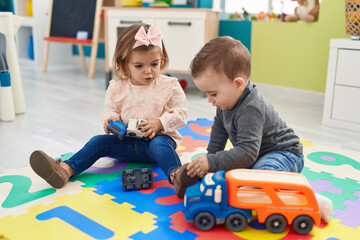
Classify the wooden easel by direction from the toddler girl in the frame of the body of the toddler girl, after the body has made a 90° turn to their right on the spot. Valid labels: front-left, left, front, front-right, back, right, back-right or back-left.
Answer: right

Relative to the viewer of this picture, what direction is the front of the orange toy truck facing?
facing to the left of the viewer

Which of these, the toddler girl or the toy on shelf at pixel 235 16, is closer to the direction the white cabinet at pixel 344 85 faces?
the toddler girl

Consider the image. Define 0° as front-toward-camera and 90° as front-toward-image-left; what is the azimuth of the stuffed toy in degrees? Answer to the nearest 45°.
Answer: approximately 45°

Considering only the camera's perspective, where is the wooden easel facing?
facing the viewer and to the left of the viewer

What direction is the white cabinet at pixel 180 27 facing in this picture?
toward the camera

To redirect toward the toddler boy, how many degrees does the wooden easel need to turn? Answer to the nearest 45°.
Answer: approximately 45° to its left

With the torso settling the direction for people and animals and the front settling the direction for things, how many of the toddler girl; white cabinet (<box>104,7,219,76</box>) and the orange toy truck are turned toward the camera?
2

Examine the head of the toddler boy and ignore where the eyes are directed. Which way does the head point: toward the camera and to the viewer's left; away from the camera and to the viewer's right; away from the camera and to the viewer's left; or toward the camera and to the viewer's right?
toward the camera and to the viewer's left

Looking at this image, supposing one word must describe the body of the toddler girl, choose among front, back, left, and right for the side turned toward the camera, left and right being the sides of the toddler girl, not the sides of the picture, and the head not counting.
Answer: front

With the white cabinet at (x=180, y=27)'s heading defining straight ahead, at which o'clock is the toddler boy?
The toddler boy is roughly at 12 o'clock from the white cabinet.
